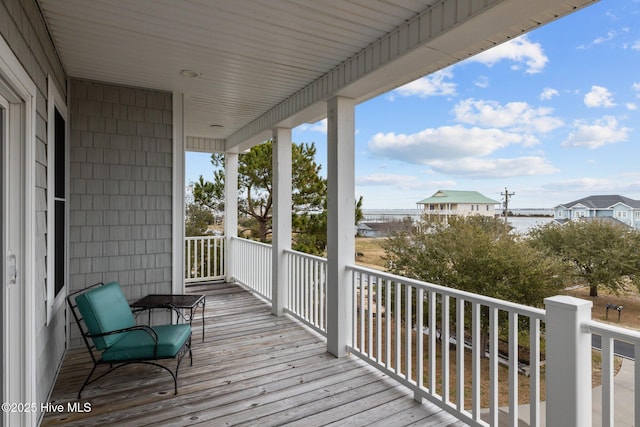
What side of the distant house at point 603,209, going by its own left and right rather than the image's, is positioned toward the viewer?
front

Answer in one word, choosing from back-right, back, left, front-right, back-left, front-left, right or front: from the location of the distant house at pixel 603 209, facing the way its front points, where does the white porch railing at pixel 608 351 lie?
front

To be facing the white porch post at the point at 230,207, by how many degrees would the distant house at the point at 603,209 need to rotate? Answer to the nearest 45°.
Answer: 0° — it already faces it

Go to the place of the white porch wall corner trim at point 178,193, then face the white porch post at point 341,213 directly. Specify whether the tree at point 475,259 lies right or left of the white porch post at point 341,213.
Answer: left

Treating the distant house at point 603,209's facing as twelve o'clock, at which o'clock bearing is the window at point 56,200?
The window is roughly at 12 o'clock from the distant house.

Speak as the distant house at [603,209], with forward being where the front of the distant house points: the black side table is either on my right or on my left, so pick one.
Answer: on my right

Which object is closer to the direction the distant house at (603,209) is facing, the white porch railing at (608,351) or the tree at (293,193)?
the white porch railing

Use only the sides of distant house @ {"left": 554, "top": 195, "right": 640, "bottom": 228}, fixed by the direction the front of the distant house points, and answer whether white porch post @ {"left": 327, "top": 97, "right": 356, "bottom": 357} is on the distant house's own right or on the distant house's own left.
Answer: on the distant house's own right
